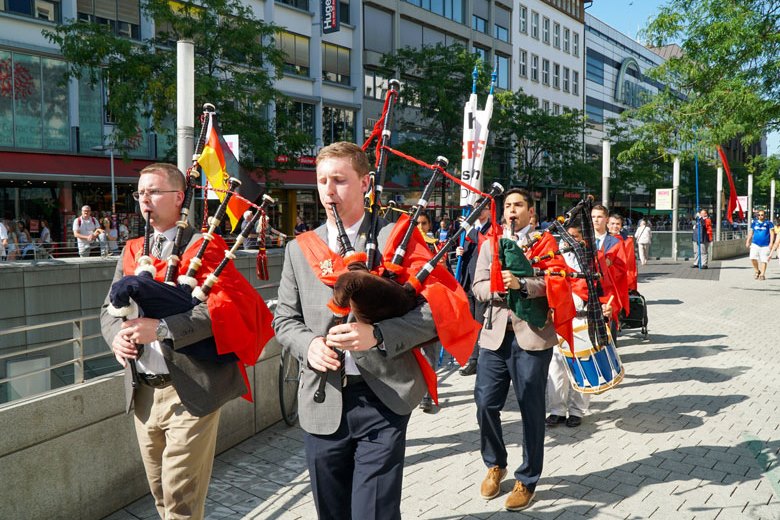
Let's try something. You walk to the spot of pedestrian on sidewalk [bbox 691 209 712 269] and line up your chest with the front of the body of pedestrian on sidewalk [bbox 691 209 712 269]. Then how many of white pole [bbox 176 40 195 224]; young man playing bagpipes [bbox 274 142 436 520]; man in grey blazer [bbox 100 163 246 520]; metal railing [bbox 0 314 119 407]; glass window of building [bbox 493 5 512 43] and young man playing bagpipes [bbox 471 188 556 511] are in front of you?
5

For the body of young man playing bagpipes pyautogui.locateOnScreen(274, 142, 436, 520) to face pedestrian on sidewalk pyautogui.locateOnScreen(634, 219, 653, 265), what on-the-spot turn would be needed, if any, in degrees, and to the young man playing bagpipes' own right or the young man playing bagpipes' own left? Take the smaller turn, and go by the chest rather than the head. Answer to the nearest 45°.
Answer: approximately 180°

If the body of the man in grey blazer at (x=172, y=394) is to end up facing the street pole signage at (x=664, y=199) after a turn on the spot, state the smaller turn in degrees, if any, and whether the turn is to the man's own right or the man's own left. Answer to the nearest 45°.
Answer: approximately 180°

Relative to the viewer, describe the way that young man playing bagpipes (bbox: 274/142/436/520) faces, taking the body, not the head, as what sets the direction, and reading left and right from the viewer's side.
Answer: facing the viewer and to the left of the viewer

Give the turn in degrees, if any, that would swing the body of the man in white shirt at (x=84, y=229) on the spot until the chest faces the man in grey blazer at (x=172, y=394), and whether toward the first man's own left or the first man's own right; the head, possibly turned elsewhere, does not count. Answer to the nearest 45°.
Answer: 0° — they already face them

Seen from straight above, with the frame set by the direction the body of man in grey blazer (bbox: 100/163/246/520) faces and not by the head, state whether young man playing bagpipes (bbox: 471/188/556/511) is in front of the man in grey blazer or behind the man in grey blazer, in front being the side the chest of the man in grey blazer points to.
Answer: behind

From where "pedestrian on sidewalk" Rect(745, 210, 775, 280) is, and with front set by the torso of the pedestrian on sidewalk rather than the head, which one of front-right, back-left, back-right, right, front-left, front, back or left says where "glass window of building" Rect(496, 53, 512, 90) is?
back-right

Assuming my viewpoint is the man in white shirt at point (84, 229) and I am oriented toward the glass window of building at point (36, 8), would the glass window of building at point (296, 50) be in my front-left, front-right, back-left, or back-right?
front-right

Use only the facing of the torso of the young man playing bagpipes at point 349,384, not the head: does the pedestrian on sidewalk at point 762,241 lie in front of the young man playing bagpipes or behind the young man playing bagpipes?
behind

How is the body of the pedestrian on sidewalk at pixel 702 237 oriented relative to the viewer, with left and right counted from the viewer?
facing the viewer

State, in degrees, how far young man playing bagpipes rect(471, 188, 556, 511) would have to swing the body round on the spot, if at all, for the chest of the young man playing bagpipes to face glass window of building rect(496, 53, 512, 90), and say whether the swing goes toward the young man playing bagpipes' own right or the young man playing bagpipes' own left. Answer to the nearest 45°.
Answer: approximately 135° to the young man playing bagpipes' own right

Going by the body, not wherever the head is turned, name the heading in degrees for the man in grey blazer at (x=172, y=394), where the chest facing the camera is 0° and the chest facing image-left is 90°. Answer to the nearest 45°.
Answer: approximately 45°

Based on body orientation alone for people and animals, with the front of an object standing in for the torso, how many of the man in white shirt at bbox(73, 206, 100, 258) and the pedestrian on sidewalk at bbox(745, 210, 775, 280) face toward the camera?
2

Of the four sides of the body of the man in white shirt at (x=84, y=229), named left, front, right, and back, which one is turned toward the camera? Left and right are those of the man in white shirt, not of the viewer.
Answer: front
